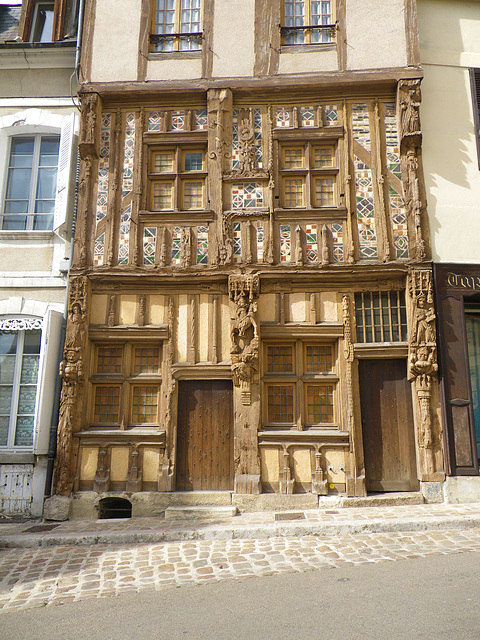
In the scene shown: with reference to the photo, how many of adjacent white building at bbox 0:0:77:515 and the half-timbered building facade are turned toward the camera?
2

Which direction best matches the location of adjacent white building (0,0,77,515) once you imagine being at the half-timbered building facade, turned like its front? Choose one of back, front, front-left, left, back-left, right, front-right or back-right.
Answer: right

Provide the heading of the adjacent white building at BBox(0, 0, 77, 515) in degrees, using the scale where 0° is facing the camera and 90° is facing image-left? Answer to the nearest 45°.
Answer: approximately 0°

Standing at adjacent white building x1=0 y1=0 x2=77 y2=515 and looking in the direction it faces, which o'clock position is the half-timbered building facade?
The half-timbered building facade is roughly at 10 o'clock from the adjacent white building.

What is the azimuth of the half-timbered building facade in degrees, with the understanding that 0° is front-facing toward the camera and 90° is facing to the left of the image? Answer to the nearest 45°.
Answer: approximately 0°
